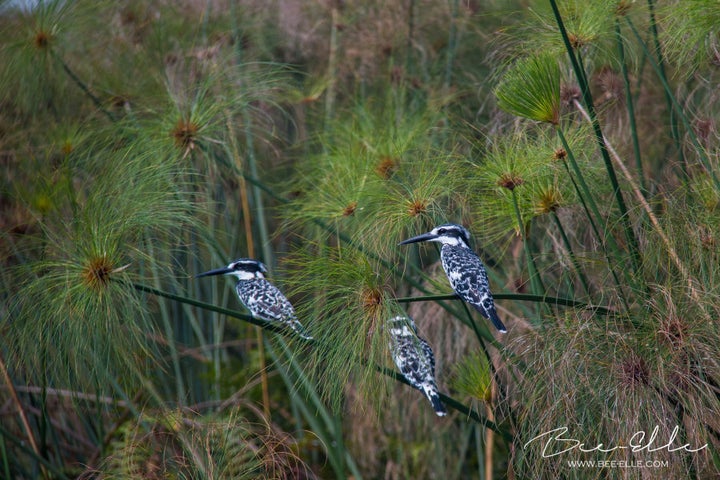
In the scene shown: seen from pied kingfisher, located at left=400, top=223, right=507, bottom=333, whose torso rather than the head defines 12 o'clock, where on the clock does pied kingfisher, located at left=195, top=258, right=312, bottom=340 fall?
pied kingfisher, located at left=195, top=258, right=312, bottom=340 is roughly at 11 o'clock from pied kingfisher, located at left=400, top=223, right=507, bottom=333.

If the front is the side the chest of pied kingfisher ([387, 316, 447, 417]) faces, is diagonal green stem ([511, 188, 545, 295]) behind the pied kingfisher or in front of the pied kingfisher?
behind

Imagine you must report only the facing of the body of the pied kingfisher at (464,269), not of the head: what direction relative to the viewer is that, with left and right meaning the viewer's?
facing away from the viewer and to the left of the viewer

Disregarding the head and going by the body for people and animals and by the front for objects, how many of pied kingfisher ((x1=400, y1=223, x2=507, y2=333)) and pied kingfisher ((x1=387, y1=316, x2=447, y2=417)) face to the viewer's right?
0

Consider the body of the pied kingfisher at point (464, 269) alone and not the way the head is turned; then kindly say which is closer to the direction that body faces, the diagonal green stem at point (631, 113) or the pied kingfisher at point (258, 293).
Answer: the pied kingfisher

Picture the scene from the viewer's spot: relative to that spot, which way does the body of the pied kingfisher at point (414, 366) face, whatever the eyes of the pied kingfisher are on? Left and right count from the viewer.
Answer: facing away from the viewer and to the left of the viewer

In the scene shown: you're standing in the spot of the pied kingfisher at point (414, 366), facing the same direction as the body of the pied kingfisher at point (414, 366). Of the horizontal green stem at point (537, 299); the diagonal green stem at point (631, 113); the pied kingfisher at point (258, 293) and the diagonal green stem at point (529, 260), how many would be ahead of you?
1
